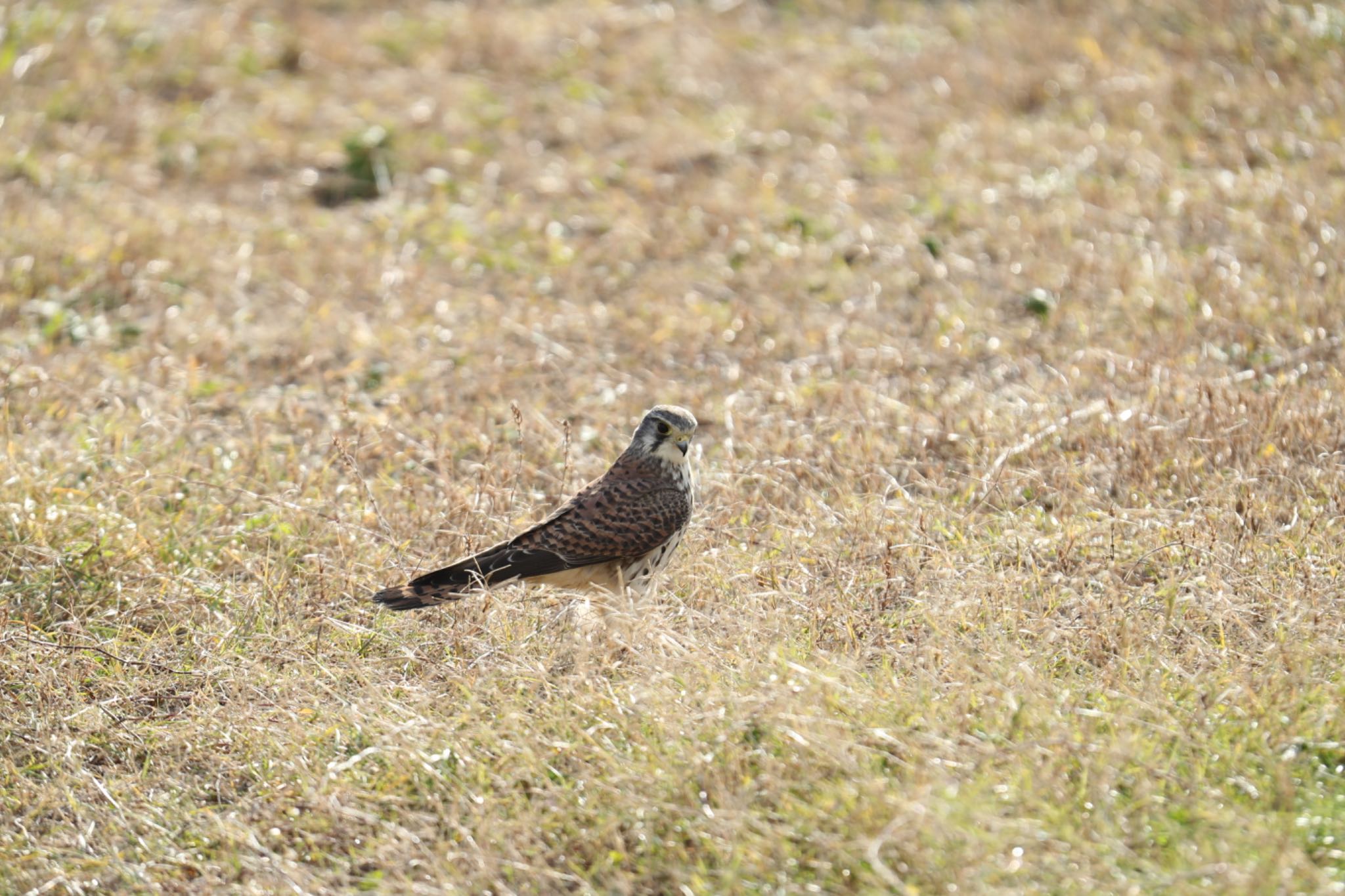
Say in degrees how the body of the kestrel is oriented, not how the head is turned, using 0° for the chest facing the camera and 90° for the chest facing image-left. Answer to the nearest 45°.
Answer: approximately 270°
